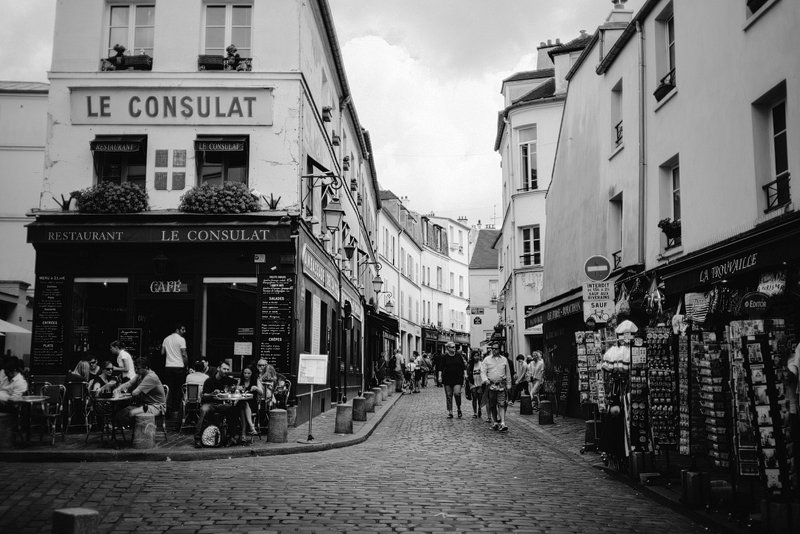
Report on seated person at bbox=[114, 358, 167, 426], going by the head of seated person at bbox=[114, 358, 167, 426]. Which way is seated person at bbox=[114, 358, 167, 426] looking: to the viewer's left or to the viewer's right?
to the viewer's left

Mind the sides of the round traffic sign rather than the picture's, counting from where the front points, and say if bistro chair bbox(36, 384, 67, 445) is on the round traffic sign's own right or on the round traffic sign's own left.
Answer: on the round traffic sign's own right

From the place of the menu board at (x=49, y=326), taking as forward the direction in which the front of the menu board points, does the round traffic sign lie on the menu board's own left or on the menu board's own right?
on the menu board's own left

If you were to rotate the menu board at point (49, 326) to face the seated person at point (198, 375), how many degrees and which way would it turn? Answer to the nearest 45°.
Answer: approximately 45° to its left

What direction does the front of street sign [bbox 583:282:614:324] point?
toward the camera

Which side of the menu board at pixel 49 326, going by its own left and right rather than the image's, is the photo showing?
front

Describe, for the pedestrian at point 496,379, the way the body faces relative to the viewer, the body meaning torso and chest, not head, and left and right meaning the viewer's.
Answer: facing the viewer

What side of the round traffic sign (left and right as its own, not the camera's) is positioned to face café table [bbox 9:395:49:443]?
right

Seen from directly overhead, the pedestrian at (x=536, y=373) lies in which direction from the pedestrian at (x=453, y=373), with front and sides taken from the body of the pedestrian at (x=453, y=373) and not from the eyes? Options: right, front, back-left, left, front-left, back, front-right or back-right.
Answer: back-left

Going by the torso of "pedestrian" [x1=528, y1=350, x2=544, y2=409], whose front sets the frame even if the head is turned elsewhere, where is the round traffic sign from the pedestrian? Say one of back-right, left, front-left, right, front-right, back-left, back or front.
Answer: front-left

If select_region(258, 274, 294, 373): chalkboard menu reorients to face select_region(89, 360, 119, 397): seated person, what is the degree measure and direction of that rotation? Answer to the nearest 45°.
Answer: approximately 45° to its right

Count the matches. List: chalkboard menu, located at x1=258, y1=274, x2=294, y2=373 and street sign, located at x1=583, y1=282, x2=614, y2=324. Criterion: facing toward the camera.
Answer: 2

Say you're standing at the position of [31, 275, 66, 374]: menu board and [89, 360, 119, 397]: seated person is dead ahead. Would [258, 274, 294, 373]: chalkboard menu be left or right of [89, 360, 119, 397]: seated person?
left

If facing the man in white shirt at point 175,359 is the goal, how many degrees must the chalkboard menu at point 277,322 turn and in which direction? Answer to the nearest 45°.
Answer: approximately 90° to its right

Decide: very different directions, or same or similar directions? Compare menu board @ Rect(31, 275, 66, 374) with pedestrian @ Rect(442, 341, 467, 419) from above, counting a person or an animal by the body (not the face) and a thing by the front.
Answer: same or similar directions

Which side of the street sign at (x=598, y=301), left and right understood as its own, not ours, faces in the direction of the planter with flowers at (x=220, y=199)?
right
